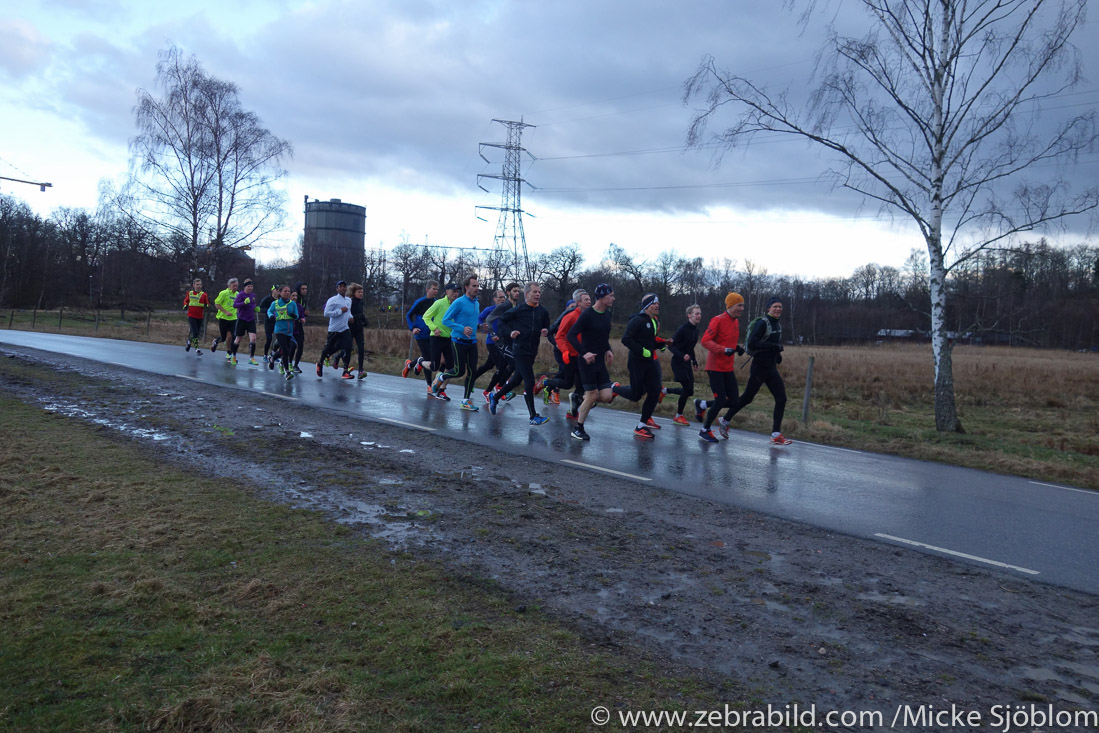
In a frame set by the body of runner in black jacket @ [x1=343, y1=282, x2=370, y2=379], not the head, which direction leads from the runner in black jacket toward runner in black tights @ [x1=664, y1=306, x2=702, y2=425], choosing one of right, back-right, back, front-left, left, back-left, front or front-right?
front

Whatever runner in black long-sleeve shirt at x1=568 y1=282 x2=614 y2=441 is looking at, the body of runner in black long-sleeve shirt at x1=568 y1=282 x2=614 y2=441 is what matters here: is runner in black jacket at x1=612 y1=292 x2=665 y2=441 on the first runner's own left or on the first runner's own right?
on the first runner's own left

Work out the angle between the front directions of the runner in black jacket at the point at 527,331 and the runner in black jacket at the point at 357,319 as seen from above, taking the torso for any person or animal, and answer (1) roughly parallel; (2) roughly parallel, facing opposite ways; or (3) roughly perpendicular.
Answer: roughly parallel

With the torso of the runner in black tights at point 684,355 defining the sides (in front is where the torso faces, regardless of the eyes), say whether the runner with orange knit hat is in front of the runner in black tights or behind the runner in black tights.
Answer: in front

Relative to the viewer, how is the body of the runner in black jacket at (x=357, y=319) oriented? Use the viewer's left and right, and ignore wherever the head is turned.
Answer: facing the viewer and to the right of the viewer

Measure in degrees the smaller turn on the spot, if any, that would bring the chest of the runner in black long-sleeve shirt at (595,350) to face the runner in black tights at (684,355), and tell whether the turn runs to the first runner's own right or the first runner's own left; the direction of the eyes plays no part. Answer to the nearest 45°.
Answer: approximately 90° to the first runner's own left

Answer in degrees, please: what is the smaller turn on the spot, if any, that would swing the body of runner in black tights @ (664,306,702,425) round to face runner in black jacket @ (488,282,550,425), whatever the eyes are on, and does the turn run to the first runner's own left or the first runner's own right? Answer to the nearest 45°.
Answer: approximately 135° to the first runner's own right

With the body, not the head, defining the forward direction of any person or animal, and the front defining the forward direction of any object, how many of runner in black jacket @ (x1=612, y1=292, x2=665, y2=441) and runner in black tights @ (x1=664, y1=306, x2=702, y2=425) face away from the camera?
0

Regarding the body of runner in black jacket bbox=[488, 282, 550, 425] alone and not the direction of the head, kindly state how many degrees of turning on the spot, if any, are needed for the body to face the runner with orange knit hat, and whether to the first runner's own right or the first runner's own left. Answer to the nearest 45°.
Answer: approximately 45° to the first runner's own left

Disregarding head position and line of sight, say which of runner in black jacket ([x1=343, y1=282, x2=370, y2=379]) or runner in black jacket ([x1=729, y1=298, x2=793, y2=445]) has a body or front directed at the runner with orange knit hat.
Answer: runner in black jacket ([x1=343, y1=282, x2=370, y2=379])

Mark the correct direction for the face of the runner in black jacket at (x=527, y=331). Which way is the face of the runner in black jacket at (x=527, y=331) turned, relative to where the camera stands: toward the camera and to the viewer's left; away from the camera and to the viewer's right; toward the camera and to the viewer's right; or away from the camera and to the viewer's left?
toward the camera and to the viewer's right

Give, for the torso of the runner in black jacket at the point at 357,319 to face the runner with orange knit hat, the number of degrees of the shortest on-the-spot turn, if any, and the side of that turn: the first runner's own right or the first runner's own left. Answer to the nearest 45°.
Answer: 0° — they already face them

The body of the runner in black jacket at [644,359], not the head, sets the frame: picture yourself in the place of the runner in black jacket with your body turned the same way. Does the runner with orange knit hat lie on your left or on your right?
on your left

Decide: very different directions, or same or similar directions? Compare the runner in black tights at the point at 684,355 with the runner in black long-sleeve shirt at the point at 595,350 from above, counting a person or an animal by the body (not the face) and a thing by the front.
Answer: same or similar directions
